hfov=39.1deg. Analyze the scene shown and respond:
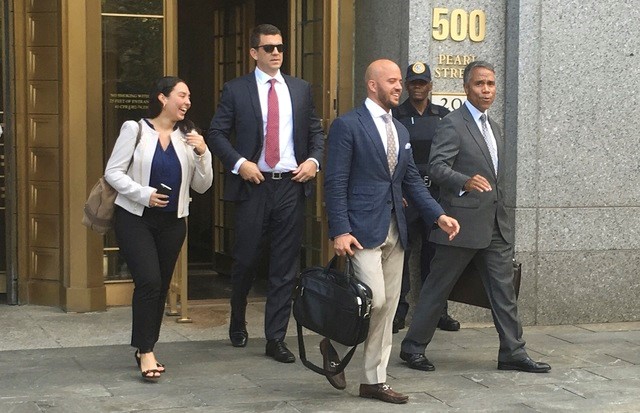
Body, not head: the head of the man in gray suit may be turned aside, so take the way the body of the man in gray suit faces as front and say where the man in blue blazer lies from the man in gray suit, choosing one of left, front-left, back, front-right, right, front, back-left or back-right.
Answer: right

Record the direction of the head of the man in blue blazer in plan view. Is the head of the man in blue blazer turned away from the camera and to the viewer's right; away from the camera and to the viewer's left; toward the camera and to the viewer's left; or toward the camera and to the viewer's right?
toward the camera and to the viewer's right

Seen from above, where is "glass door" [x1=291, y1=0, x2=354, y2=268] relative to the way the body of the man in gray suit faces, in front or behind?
behind

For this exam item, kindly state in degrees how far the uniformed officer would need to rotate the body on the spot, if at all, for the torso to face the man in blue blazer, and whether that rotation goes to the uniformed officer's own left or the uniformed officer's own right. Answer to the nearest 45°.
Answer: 0° — they already face them

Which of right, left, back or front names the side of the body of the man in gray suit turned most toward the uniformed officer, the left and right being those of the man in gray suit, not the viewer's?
back

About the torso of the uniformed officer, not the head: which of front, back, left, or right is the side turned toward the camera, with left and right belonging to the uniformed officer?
front

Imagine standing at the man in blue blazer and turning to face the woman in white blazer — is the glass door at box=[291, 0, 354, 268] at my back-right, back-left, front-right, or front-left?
front-right

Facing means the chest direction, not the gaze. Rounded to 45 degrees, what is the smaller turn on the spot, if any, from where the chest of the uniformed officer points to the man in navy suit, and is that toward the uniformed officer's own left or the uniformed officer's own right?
approximately 45° to the uniformed officer's own right

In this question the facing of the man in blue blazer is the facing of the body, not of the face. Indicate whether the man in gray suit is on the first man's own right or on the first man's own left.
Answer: on the first man's own left

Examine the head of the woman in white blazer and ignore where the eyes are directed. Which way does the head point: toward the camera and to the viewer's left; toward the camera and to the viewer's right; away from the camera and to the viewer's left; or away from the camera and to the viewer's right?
toward the camera and to the viewer's right

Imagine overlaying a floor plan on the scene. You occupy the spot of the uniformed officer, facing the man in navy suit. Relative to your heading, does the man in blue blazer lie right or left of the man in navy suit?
left

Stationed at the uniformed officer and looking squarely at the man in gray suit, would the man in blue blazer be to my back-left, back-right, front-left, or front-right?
front-right

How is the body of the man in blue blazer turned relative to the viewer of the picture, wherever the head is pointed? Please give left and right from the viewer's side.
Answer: facing the viewer and to the right of the viewer
